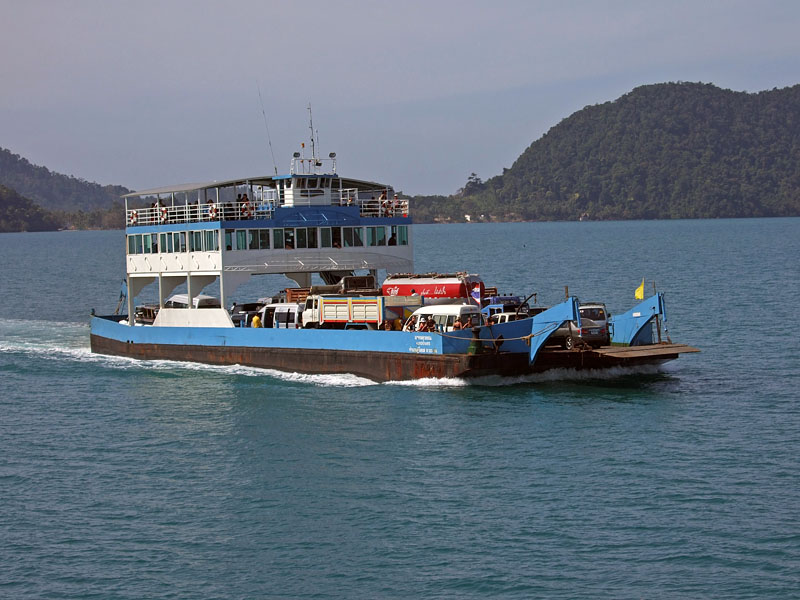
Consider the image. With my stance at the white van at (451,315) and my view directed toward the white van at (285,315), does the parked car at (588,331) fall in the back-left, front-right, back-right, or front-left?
back-right

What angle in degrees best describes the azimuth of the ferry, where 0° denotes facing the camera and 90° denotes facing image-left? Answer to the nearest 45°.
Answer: approximately 315°
